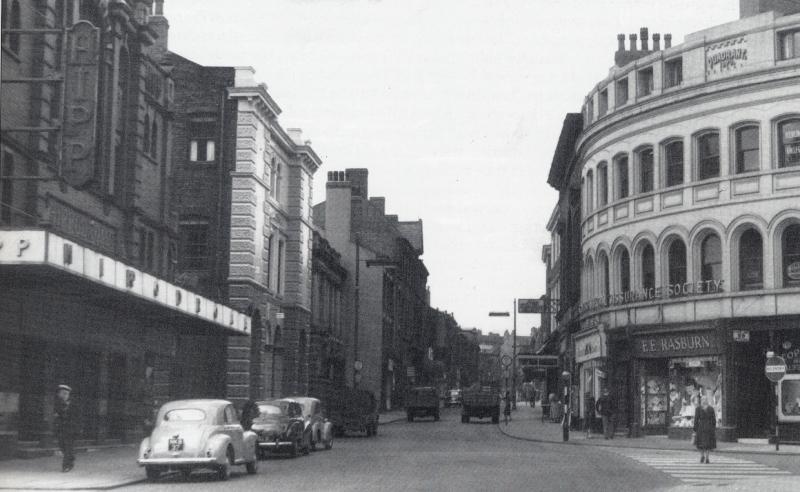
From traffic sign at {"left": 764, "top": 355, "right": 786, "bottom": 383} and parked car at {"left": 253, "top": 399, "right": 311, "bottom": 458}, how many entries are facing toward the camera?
1

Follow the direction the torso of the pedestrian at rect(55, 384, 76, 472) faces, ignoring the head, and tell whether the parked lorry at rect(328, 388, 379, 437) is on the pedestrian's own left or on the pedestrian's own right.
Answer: on the pedestrian's own left

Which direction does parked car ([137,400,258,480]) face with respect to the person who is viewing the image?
facing away from the viewer and to the right of the viewer

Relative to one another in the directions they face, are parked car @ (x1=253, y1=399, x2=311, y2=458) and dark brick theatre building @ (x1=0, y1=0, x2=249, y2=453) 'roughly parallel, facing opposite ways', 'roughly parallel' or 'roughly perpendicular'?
roughly perpendicular

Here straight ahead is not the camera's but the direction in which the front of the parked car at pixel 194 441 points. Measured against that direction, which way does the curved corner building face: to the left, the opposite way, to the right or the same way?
the opposite way

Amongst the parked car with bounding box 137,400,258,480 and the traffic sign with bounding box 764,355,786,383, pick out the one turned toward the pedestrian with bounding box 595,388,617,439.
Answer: the parked car

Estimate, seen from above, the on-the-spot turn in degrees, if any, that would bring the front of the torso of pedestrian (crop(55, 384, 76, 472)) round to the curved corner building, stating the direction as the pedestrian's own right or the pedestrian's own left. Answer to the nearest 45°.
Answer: approximately 45° to the pedestrian's own left

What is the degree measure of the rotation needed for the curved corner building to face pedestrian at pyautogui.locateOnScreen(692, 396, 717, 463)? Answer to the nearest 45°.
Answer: approximately 45° to its left

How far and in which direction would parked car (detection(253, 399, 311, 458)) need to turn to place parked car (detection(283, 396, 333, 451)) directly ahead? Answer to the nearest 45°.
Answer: approximately 45° to its left

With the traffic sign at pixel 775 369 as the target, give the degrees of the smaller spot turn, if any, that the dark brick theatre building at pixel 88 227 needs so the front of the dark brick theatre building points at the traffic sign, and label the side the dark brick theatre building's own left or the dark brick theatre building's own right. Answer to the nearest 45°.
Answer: approximately 45° to the dark brick theatre building's own left

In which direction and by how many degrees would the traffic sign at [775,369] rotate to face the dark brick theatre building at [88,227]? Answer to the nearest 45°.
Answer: approximately 45° to its right
